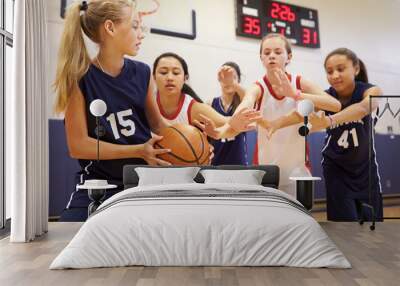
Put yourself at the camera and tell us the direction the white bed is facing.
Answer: facing the viewer

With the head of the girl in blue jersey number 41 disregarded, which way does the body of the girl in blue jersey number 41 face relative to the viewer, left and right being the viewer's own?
facing the viewer and to the left of the viewer

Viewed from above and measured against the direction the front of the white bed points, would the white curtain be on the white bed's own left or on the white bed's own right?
on the white bed's own right
